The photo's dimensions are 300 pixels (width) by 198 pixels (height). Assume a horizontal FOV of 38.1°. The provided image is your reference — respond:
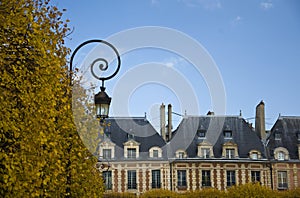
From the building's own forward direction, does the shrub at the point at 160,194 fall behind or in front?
in front

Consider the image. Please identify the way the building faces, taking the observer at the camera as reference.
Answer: facing the viewer

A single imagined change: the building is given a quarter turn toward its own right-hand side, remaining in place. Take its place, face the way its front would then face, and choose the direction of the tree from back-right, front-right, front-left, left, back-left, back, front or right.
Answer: left

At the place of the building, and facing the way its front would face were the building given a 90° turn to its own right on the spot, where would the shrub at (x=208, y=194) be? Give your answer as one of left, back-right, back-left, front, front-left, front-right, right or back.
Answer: left

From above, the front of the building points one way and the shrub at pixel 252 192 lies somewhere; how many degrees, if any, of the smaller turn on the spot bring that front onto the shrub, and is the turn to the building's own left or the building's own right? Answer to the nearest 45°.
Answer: approximately 45° to the building's own left
